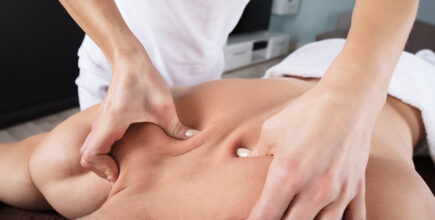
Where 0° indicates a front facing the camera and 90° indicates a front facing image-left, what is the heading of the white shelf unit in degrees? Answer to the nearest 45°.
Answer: approximately 315°
